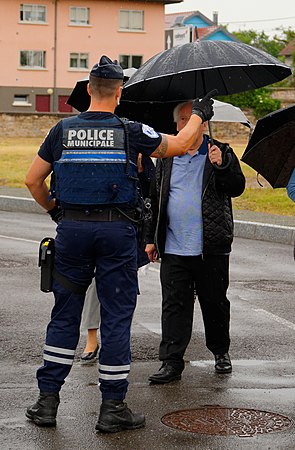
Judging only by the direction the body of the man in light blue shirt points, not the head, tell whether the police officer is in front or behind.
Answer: in front

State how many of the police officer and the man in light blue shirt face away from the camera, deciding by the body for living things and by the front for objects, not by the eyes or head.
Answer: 1

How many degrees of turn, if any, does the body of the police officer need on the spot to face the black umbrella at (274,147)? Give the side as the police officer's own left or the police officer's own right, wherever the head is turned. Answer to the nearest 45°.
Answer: approximately 45° to the police officer's own right

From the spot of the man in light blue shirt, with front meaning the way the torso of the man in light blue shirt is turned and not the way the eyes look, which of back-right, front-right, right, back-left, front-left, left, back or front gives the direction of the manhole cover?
front-left

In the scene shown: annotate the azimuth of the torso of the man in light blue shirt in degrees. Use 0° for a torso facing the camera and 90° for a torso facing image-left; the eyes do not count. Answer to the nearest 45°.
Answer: approximately 45°

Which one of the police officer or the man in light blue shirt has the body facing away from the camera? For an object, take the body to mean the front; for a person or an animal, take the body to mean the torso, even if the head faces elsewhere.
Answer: the police officer

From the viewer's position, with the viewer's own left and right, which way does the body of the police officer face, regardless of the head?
facing away from the viewer

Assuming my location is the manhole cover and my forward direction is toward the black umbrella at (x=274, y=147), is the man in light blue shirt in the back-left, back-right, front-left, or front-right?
front-left

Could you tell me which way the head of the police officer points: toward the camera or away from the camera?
away from the camera
